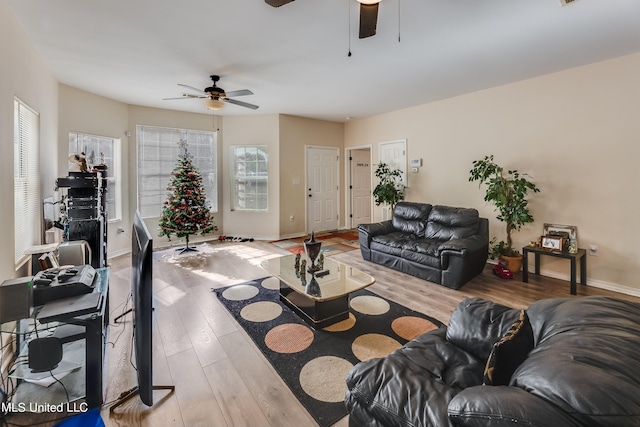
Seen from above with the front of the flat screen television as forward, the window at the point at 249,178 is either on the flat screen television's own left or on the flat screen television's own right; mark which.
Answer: on the flat screen television's own left

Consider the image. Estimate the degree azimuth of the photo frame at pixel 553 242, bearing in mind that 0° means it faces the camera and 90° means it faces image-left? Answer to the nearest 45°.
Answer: approximately 45°

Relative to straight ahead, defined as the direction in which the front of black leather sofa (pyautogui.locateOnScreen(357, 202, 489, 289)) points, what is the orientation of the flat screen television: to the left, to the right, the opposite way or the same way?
the opposite way

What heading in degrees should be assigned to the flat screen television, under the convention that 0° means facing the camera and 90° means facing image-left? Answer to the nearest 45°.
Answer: approximately 270°

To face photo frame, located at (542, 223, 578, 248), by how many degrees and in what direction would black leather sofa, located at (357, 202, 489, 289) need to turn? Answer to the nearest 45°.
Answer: approximately 135° to its left
